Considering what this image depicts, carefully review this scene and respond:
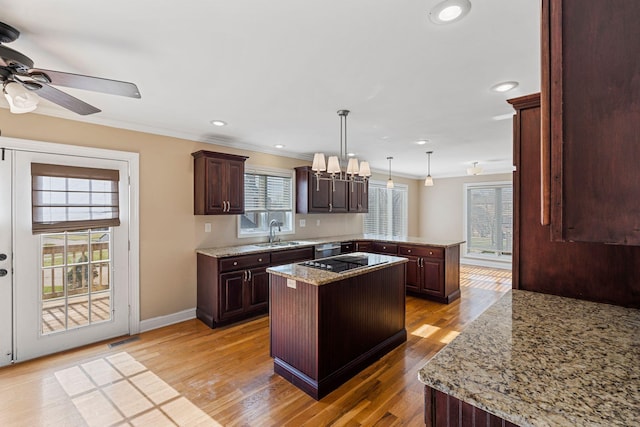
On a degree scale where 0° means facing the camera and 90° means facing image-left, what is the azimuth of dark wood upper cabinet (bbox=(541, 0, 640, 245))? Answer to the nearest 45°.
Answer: approximately 90°

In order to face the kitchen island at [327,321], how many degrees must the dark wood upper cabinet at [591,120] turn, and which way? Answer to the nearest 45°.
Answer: approximately 45° to its right

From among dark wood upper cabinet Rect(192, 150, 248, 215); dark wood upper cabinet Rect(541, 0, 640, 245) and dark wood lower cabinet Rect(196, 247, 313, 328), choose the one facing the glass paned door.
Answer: dark wood upper cabinet Rect(541, 0, 640, 245)

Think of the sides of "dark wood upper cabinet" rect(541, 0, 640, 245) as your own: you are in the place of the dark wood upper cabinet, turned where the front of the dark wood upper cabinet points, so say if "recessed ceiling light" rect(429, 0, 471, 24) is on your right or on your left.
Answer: on your right

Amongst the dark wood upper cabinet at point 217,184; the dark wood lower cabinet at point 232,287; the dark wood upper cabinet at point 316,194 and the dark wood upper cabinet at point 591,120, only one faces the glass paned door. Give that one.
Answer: the dark wood upper cabinet at point 591,120

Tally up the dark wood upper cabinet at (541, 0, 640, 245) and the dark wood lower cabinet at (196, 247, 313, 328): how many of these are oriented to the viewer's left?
1

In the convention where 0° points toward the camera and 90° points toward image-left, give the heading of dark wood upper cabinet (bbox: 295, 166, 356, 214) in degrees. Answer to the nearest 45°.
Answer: approximately 315°

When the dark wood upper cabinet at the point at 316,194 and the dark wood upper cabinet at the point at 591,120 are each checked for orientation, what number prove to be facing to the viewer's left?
1

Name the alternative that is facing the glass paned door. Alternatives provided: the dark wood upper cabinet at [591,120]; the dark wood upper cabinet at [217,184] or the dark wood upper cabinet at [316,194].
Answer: the dark wood upper cabinet at [591,120]
